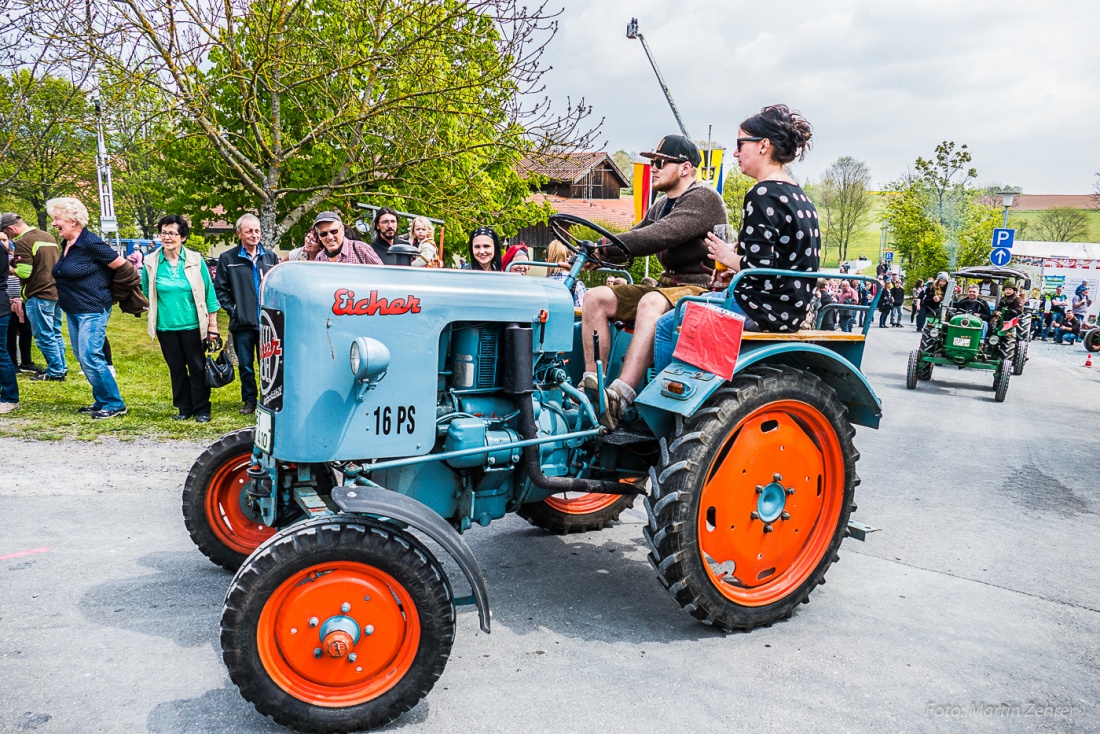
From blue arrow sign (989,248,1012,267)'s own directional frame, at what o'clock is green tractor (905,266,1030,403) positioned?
The green tractor is roughly at 12 o'clock from the blue arrow sign.

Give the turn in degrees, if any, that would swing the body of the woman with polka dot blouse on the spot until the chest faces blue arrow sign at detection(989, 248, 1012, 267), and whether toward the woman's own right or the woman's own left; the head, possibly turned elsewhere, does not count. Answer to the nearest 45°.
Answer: approximately 90° to the woman's own right

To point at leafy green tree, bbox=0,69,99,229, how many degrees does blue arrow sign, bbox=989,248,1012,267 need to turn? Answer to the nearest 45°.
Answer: approximately 45° to its right

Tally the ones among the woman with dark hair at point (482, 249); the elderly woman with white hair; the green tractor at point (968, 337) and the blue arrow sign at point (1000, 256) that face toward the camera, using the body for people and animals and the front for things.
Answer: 3

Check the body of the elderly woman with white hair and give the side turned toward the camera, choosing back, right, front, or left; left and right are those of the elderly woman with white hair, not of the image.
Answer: left

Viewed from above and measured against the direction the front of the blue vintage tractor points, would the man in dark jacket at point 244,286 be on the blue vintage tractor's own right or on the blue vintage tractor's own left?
on the blue vintage tractor's own right
